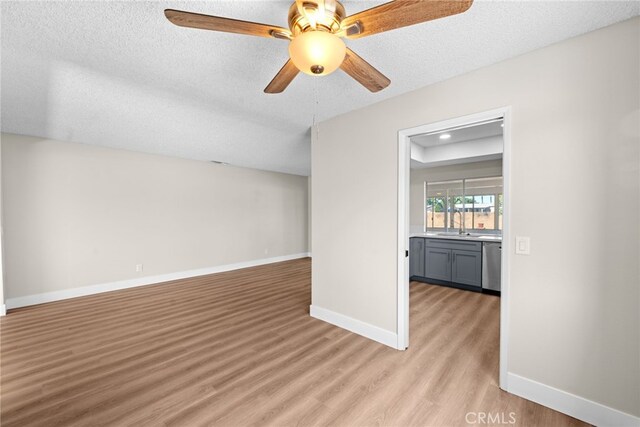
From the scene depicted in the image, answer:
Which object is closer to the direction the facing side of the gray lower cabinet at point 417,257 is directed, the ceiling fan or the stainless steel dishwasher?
the ceiling fan

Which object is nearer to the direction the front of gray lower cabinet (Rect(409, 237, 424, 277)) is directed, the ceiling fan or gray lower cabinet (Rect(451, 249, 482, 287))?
the ceiling fan

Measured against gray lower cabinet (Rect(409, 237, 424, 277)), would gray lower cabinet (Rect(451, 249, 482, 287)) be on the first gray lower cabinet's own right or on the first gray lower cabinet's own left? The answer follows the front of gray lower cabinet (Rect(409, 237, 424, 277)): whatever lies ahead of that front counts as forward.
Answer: on the first gray lower cabinet's own left

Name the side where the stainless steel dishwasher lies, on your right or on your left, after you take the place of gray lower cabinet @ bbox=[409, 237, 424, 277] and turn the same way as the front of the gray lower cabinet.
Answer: on your left

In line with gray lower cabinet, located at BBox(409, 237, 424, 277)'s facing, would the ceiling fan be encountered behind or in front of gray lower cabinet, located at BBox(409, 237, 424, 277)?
in front

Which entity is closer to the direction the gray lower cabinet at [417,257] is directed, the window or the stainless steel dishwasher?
the stainless steel dishwasher

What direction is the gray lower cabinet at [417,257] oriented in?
toward the camera

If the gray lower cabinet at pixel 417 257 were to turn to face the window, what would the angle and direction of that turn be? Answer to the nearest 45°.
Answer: approximately 135° to its left
